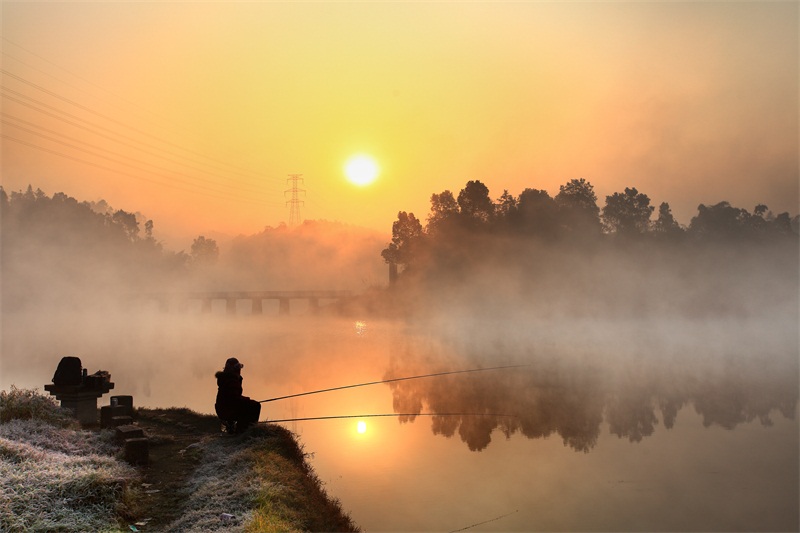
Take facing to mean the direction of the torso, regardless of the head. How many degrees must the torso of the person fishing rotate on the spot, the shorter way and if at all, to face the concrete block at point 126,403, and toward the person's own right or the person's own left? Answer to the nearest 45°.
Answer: approximately 135° to the person's own left

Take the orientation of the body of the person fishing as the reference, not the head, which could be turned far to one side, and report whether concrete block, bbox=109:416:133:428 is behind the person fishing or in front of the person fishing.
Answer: behind

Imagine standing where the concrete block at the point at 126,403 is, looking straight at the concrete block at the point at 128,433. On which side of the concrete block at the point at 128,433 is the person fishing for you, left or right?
left

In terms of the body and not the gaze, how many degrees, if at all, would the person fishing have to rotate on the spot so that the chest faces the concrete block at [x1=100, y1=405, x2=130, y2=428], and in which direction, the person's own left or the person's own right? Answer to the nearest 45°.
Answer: approximately 180°

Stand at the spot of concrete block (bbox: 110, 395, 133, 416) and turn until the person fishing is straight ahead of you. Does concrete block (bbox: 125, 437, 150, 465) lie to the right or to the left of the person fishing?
right

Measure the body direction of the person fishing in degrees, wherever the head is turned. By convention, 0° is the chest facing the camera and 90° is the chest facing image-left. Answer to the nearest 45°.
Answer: approximately 270°
